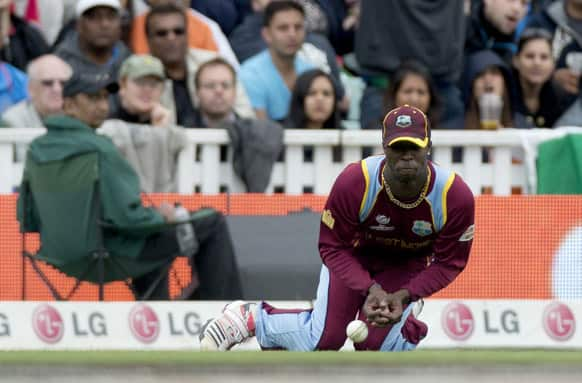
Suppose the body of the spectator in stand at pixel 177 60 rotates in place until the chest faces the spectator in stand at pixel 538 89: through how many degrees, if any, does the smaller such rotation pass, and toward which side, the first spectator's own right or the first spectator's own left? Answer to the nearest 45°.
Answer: approximately 90° to the first spectator's own left

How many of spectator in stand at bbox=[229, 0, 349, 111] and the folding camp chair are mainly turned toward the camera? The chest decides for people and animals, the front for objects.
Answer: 1

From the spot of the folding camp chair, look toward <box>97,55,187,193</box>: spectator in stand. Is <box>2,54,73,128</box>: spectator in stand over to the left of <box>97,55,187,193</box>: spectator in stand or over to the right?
left

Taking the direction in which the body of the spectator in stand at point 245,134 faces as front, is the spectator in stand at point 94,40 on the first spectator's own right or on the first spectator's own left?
on the first spectator's own right

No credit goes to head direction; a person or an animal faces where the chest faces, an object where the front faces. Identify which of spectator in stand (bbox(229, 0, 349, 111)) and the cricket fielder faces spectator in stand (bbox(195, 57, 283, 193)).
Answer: spectator in stand (bbox(229, 0, 349, 111))
